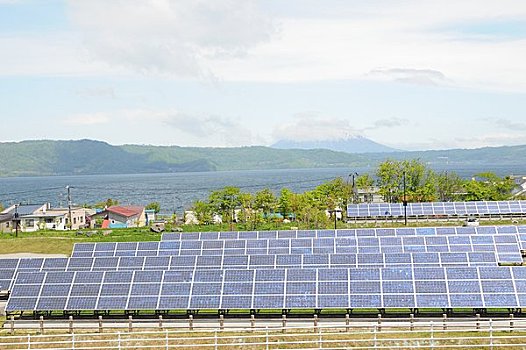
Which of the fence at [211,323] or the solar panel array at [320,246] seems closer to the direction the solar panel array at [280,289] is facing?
the fence

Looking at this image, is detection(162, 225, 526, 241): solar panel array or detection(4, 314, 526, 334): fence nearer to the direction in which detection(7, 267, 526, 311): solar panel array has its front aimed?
the fence

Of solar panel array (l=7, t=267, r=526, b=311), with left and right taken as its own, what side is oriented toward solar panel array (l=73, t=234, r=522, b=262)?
back

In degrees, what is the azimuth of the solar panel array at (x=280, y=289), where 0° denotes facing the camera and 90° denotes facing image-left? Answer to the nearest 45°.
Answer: approximately 0°

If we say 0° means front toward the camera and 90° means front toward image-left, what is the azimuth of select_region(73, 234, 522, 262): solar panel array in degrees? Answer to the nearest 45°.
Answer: approximately 0°

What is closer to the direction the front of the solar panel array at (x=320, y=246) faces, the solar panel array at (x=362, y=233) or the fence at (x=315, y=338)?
the fence

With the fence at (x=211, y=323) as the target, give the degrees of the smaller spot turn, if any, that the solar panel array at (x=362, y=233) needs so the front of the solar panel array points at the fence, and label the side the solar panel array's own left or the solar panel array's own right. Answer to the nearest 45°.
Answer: approximately 45° to the solar panel array's own right
